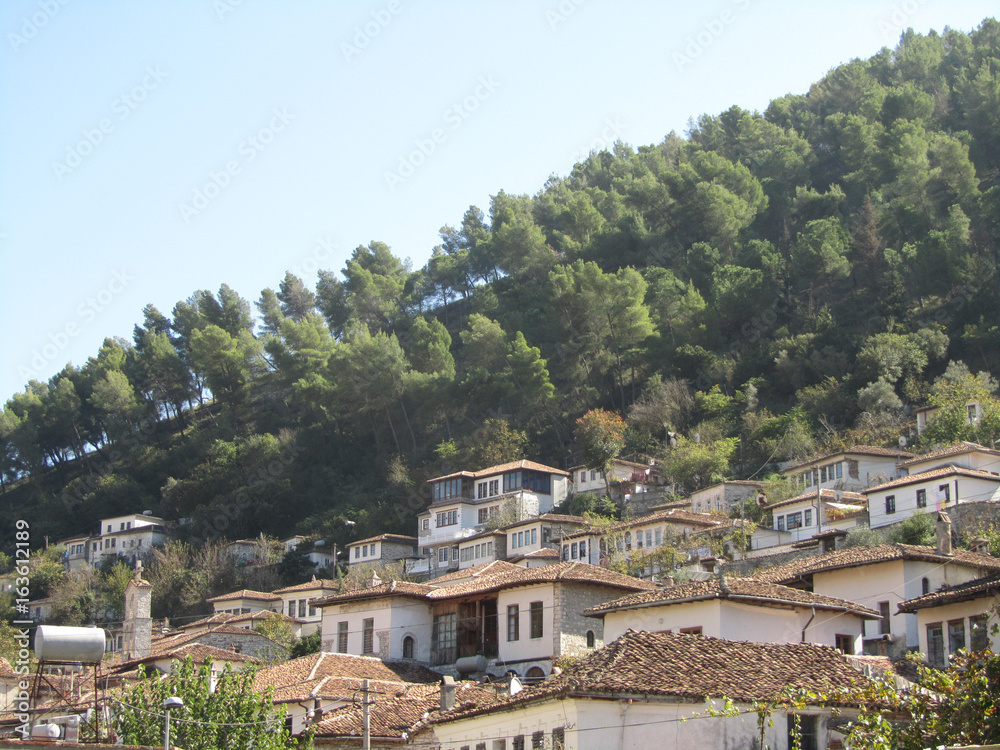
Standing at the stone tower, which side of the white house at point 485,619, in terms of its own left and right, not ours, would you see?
right

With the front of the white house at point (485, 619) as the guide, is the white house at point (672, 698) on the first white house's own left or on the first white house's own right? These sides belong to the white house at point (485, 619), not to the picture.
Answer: on the first white house's own left

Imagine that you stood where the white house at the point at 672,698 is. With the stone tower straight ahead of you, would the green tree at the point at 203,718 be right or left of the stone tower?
left

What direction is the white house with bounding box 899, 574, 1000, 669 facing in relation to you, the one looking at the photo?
facing the viewer and to the left of the viewer

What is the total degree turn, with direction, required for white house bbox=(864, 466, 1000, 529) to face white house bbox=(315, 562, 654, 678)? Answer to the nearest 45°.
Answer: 0° — it already faces it

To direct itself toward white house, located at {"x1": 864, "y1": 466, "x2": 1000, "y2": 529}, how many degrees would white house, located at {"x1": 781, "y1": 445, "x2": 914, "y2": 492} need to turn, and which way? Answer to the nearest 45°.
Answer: approximately 45° to its left

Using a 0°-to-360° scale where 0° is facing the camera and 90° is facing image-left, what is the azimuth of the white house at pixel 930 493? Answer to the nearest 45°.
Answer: approximately 45°

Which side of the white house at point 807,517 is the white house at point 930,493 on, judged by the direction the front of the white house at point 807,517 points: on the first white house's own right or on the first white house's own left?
on the first white house's own left

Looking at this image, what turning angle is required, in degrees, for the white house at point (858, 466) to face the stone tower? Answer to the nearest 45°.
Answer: approximately 45° to its right

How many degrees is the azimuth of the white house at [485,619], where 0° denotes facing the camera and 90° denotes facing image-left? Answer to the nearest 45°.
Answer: approximately 45°
